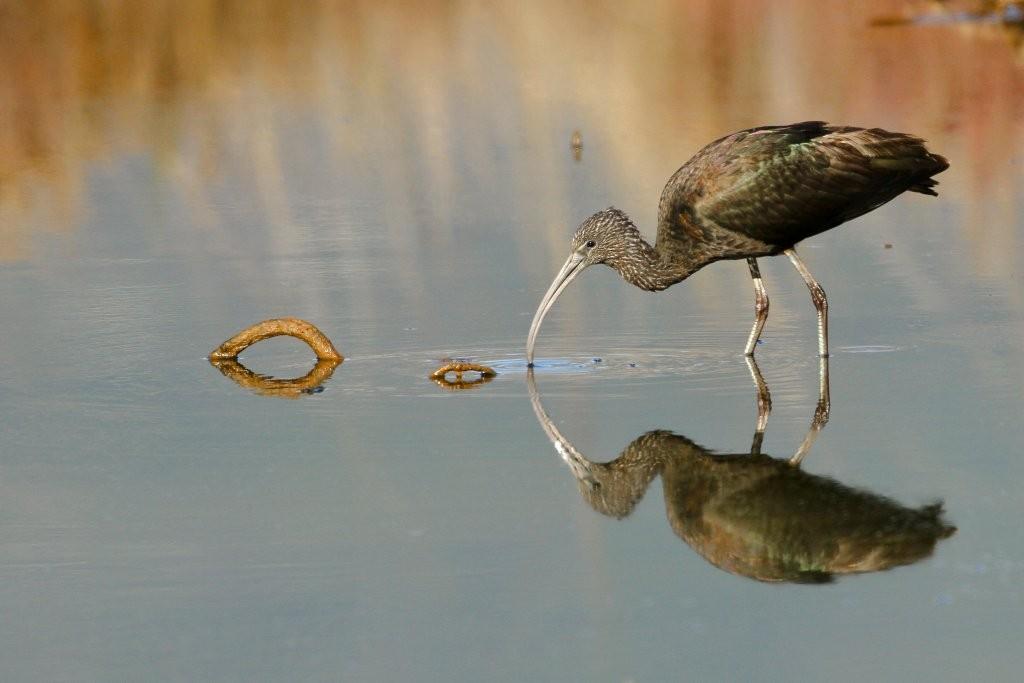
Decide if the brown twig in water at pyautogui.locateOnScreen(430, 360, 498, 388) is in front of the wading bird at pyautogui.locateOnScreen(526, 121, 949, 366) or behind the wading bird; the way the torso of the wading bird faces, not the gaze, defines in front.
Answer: in front

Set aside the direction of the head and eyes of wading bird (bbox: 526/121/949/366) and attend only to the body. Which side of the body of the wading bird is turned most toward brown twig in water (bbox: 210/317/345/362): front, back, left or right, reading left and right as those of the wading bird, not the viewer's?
front

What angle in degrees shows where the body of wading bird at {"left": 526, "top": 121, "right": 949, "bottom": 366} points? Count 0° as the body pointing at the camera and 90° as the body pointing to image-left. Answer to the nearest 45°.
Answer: approximately 90°

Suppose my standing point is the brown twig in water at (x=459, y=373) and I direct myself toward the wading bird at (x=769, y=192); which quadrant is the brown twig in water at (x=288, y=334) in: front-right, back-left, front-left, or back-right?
back-left

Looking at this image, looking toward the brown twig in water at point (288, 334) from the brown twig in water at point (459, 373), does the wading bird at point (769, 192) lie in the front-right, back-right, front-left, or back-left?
back-right
